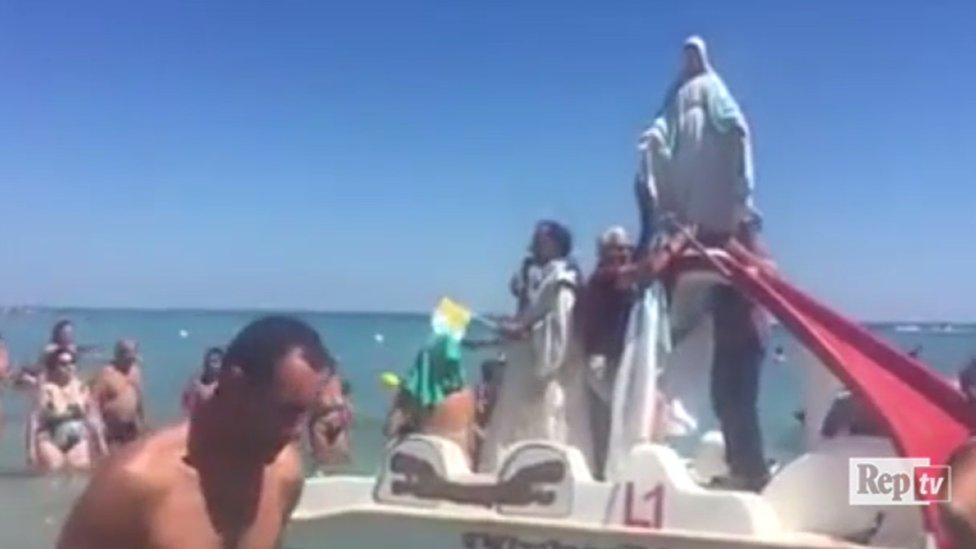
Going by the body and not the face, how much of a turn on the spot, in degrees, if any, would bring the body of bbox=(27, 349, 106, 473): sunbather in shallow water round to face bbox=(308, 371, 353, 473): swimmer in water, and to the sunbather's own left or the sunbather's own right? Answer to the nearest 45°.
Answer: approximately 90° to the sunbather's own left

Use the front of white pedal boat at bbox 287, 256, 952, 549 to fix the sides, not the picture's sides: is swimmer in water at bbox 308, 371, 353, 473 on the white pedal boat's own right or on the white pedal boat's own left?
on the white pedal boat's own right

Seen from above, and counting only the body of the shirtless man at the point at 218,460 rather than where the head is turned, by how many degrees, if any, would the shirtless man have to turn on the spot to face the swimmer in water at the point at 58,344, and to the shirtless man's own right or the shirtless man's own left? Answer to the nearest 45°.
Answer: approximately 135° to the shirtless man's own left

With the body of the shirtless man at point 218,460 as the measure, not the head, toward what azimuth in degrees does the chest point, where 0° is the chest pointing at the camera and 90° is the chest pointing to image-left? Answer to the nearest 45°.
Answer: approximately 315°

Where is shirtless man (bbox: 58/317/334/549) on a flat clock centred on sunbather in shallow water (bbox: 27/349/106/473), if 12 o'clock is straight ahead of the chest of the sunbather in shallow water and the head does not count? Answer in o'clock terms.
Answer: The shirtless man is roughly at 12 o'clock from the sunbather in shallow water.

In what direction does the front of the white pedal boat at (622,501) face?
to the viewer's left

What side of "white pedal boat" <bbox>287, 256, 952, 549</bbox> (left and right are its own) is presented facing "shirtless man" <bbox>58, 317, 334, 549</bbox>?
left
